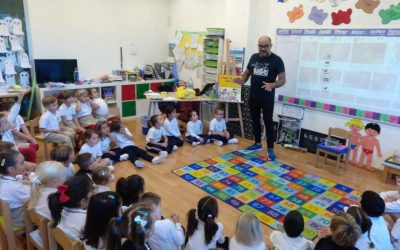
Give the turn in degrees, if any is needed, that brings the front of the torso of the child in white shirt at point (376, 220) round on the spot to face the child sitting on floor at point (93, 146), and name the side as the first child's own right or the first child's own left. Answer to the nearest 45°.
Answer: approximately 45° to the first child's own left

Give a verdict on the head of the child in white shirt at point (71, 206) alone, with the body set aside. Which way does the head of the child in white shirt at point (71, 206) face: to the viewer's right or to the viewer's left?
to the viewer's right

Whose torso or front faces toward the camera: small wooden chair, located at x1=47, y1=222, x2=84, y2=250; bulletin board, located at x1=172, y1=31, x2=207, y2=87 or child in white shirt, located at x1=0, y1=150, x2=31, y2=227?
the bulletin board

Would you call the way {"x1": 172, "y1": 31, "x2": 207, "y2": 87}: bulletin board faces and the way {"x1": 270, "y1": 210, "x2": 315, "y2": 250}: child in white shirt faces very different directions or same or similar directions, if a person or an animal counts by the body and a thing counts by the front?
very different directions

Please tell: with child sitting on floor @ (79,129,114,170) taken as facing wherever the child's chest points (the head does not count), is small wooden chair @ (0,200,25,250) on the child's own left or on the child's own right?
on the child's own right

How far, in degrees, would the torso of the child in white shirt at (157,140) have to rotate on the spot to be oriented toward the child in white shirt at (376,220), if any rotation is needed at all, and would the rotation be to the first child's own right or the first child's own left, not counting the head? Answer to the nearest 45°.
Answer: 0° — they already face them

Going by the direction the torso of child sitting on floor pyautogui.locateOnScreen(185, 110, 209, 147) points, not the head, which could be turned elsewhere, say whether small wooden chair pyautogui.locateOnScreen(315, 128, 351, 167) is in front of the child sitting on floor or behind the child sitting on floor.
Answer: in front

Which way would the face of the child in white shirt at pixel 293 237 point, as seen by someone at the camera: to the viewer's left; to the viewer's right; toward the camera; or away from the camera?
away from the camera

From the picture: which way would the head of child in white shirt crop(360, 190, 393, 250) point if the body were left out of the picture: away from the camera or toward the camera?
away from the camera

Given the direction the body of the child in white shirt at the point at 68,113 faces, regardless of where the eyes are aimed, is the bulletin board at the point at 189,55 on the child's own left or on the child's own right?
on the child's own left

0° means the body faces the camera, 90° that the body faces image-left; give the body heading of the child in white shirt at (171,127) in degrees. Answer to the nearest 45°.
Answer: approximately 315°

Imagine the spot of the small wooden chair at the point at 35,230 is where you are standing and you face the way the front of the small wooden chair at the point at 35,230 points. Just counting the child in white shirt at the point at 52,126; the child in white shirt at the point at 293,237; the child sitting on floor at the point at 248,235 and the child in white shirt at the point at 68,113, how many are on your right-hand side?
2

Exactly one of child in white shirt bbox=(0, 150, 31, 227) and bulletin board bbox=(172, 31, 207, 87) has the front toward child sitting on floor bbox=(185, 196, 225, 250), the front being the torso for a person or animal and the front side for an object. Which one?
the bulletin board

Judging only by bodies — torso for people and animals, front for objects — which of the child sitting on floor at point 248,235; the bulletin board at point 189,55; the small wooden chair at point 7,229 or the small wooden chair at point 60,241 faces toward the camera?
the bulletin board

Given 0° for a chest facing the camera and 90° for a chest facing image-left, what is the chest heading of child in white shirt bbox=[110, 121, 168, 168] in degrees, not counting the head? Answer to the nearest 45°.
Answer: approximately 315°
